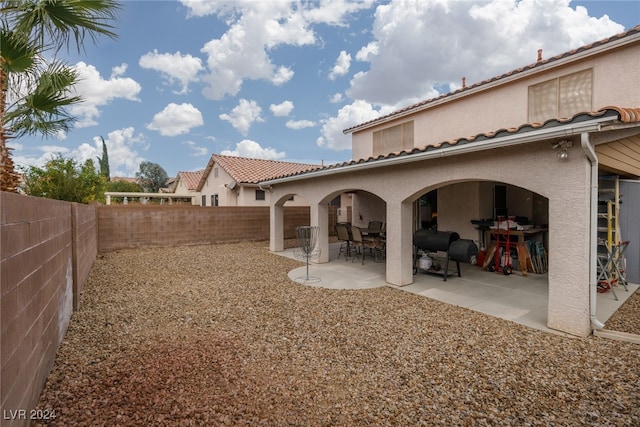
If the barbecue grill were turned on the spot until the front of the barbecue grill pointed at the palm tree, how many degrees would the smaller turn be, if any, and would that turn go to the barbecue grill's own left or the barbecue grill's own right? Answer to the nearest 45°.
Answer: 0° — it already faces it

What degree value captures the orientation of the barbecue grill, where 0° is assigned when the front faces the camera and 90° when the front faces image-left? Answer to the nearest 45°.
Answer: approximately 45°

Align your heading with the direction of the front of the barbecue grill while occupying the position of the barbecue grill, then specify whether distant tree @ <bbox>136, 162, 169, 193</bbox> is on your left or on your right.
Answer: on your right

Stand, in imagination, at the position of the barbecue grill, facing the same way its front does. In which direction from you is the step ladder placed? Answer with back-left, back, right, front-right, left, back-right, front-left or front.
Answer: back-left

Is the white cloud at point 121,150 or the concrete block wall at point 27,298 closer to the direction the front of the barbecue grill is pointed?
the concrete block wall
